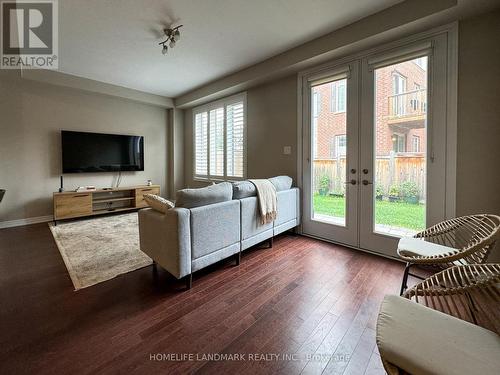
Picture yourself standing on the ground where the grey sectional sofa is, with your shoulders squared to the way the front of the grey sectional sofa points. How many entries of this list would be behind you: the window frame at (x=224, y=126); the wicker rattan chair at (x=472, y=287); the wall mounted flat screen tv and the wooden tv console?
1

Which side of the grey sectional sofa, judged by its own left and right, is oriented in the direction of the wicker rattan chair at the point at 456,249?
back

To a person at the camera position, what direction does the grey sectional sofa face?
facing away from the viewer and to the left of the viewer

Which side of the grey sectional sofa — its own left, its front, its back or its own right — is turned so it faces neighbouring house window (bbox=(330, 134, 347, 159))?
right

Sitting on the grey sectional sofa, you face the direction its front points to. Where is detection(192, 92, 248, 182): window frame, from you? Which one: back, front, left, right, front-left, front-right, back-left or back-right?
front-right

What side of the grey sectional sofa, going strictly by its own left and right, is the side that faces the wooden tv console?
front

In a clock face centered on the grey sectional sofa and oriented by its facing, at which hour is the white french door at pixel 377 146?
The white french door is roughly at 4 o'clock from the grey sectional sofa.

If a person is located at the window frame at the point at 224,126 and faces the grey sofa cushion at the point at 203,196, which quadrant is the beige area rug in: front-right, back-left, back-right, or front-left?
front-right

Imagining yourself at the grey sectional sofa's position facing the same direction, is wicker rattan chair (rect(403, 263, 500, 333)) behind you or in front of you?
behind

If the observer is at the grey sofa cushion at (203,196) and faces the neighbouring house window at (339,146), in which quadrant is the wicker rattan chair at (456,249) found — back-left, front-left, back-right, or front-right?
front-right

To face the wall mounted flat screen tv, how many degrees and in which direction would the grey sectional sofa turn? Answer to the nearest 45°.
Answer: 0° — it already faces it
